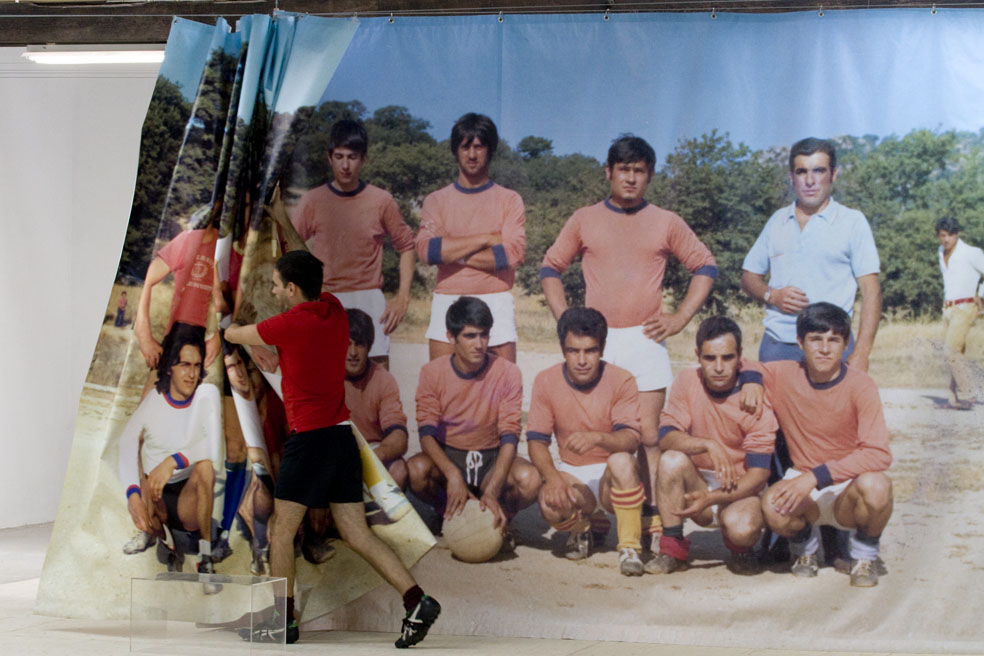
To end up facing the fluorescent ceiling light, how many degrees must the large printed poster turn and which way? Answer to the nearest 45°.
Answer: approximately 90° to its right

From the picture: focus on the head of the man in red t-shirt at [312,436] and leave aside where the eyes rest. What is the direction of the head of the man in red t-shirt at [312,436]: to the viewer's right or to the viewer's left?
to the viewer's left
